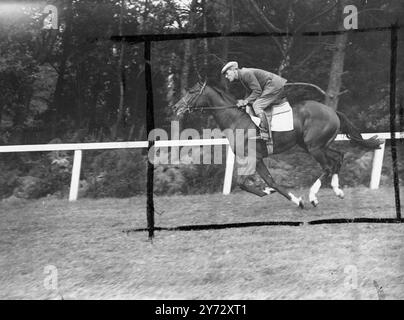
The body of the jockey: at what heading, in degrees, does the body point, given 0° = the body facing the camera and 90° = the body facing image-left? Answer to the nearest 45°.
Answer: approximately 90°

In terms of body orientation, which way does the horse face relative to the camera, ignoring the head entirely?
to the viewer's left
